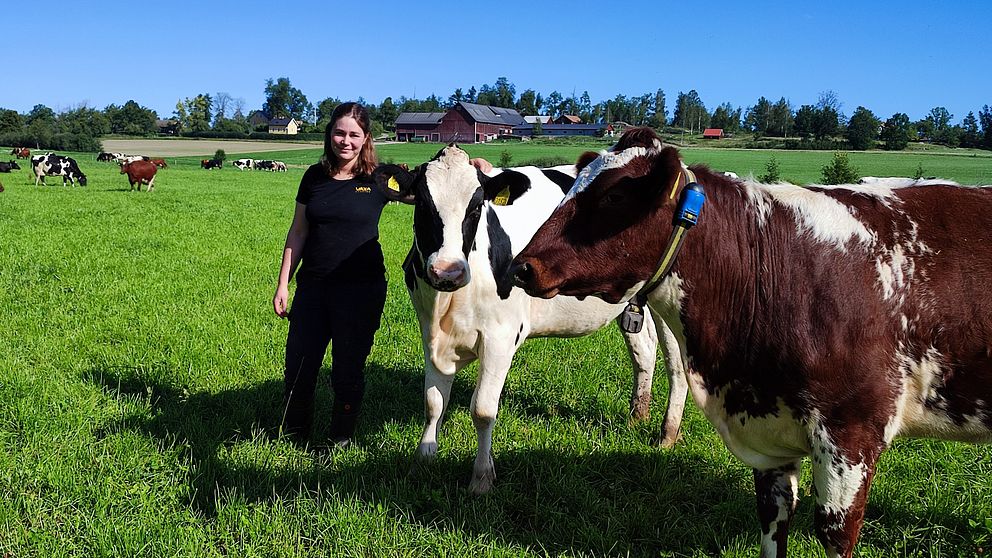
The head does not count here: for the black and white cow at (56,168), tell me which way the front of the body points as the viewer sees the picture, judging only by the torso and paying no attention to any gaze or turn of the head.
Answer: to the viewer's right

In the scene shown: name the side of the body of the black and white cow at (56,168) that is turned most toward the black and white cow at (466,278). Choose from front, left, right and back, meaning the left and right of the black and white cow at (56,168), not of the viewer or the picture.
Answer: right

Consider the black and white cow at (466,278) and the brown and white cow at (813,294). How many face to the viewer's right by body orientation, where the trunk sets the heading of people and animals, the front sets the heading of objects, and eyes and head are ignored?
0

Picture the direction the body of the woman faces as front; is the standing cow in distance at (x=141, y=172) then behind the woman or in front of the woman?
behind

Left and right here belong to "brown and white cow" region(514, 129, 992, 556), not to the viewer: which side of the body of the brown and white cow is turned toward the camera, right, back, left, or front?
left

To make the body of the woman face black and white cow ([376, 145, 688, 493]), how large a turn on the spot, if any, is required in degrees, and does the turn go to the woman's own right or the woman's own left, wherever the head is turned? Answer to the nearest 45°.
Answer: approximately 45° to the woman's own left

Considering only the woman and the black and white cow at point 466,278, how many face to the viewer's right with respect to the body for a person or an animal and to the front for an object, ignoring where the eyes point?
0

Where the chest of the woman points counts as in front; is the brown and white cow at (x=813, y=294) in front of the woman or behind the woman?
in front

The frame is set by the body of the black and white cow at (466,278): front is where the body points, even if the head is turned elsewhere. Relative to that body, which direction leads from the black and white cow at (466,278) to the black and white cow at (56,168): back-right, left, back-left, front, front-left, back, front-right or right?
right

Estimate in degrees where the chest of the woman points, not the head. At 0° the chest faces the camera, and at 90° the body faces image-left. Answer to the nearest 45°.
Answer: approximately 0°

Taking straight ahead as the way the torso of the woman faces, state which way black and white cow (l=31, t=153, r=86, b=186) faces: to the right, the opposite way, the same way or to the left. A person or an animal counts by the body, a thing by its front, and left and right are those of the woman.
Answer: to the left

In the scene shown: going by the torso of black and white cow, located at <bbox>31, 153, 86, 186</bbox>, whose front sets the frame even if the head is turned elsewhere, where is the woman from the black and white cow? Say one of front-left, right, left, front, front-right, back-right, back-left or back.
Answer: right

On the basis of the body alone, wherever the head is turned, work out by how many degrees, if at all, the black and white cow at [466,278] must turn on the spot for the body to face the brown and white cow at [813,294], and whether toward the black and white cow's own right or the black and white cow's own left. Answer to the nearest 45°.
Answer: approximately 90° to the black and white cow's own left
